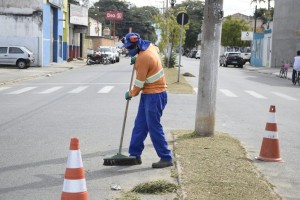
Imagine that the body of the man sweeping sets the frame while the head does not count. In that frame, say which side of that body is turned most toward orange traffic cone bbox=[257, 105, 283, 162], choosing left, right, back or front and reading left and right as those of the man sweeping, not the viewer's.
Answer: back

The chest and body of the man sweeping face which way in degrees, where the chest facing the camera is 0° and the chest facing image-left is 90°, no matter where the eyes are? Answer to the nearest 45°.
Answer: approximately 90°

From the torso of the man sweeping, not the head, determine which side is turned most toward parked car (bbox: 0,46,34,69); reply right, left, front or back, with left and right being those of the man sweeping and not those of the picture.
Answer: right

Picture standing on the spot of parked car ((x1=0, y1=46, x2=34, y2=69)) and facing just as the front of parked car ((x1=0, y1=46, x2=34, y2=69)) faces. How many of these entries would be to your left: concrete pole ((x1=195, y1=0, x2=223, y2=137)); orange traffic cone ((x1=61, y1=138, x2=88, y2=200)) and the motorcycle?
2

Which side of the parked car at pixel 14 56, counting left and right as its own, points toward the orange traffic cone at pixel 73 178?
left

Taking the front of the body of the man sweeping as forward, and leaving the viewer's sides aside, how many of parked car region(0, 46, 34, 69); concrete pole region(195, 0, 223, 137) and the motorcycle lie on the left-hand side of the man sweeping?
0

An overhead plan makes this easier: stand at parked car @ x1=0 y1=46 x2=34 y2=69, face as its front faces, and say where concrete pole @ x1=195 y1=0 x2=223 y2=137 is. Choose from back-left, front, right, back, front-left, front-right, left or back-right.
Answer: left

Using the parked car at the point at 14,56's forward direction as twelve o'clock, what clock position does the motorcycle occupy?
The motorcycle is roughly at 4 o'clock from the parked car.
